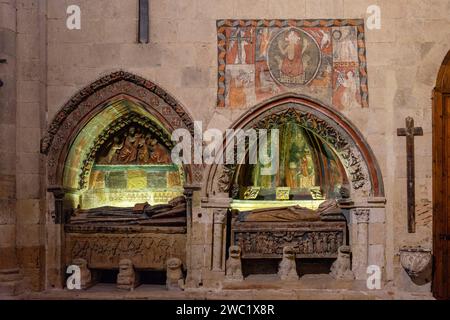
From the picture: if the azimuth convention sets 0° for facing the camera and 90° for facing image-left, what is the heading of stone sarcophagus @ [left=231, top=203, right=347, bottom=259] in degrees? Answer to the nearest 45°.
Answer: approximately 0°

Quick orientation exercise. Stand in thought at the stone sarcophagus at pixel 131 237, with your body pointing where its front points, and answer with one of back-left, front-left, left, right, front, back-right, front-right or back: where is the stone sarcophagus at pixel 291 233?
left

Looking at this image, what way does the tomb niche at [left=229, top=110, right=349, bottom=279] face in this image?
toward the camera

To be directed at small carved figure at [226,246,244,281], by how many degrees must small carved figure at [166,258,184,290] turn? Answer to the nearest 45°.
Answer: approximately 90° to its left

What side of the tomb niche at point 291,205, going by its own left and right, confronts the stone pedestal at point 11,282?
right

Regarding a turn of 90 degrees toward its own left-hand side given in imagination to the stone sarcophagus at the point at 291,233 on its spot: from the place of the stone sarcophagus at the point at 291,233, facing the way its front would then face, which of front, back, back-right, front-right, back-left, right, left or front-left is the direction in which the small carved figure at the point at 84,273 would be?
back

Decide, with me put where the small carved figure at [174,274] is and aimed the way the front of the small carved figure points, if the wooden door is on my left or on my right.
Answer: on my left

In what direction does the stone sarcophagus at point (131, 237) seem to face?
toward the camera

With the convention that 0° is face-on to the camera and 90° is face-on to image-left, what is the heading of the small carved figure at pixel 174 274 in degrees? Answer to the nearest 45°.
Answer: approximately 0°

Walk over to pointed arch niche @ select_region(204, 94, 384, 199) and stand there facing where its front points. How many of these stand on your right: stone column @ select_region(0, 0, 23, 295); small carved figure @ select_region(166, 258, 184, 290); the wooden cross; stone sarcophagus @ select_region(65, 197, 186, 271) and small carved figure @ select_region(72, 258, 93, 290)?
4
